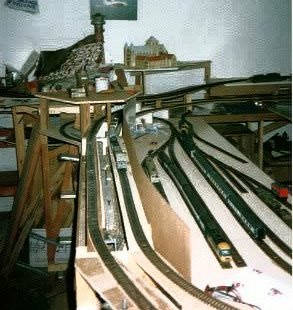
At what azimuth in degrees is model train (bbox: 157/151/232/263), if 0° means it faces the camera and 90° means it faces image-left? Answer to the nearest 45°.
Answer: approximately 315°
